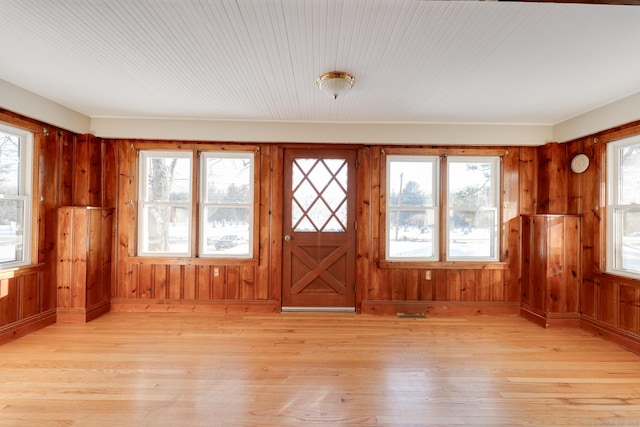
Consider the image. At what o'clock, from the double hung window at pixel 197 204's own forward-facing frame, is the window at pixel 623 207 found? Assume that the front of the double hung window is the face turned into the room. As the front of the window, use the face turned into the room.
The window is roughly at 10 o'clock from the double hung window.

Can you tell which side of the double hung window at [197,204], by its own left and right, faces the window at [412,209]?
left

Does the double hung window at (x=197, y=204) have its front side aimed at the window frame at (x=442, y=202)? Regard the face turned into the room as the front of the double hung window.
no

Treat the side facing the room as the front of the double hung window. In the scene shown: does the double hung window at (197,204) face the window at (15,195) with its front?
no

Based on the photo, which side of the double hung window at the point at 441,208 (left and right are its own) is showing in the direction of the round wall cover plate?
left

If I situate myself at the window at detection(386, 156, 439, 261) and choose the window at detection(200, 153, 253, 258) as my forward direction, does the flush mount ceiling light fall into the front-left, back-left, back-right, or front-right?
front-left

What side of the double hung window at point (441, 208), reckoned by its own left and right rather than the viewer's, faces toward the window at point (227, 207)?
right

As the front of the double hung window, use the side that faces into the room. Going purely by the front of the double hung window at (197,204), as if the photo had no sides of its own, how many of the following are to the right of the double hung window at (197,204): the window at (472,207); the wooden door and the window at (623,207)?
0

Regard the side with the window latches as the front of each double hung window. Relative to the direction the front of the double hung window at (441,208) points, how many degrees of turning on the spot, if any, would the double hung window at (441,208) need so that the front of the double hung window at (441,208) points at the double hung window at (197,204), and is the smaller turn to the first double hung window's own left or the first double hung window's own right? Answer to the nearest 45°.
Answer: approximately 90° to the first double hung window's own right

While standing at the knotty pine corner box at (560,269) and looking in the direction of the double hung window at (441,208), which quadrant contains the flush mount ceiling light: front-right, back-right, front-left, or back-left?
front-left

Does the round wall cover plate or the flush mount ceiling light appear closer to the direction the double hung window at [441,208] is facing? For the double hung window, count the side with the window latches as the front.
the flush mount ceiling light

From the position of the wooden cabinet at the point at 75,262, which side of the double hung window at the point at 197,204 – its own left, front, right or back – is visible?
right

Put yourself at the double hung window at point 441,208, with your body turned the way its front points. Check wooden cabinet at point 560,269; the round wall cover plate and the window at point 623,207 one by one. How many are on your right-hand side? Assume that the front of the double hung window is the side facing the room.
0

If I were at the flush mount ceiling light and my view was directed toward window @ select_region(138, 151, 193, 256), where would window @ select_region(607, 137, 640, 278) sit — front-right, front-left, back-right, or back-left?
back-right

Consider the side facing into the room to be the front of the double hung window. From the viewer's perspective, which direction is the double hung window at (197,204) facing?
toward the camera

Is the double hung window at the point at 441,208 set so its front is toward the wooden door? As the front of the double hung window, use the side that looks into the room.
no
